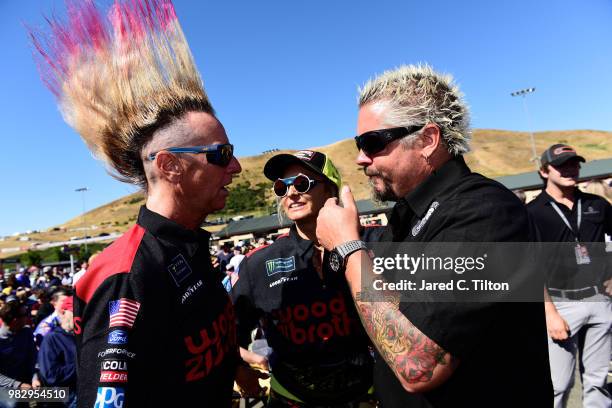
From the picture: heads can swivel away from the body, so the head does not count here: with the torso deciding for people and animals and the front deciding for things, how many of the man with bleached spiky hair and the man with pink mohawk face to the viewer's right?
1

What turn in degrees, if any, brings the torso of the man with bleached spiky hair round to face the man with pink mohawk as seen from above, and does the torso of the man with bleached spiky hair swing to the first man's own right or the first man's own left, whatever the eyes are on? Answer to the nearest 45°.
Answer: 0° — they already face them

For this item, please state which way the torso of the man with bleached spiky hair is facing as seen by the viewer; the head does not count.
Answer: to the viewer's left

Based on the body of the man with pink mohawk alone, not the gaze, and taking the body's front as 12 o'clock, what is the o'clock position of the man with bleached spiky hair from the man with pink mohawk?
The man with bleached spiky hair is roughly at 11 o'clock from the man with pink mohawk.

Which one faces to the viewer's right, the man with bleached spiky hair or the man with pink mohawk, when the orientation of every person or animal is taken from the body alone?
the man with pink mohawk

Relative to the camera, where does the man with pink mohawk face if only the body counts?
to the viewer's right

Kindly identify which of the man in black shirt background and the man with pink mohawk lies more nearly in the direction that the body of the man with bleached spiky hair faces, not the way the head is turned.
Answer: the man with pink mohawk

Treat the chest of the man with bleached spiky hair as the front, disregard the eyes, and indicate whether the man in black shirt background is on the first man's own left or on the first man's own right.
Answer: on the first man's own right

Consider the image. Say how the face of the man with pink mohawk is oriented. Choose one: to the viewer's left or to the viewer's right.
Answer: to the viewer's right
